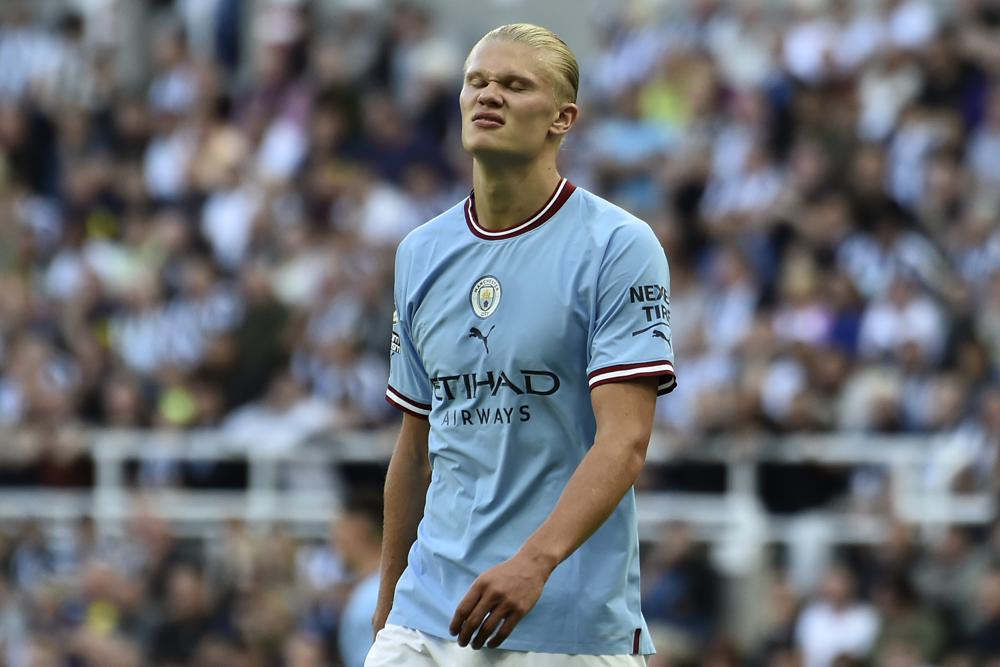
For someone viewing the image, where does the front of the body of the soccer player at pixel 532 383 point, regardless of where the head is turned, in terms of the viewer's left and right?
facing the viewer and to the left of the viewer

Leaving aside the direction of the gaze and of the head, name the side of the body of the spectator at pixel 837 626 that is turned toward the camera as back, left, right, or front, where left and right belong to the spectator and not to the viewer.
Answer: front

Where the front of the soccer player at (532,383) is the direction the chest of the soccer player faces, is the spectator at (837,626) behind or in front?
behind

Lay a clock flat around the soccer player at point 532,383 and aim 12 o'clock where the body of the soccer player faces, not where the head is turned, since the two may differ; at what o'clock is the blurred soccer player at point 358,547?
The blurred soccer player is roughly at 4 o'clock from the soccer player.

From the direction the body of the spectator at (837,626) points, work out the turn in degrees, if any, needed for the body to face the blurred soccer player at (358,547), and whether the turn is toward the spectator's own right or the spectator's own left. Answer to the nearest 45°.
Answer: approximately 45° to the spectator's own right

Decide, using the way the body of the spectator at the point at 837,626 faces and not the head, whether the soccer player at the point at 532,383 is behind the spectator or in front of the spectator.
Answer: in front

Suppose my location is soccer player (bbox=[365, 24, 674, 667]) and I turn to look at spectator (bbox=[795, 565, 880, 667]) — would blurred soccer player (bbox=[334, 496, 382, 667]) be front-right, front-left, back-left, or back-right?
front-left

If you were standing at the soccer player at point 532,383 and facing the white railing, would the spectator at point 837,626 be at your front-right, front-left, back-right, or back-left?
front-right

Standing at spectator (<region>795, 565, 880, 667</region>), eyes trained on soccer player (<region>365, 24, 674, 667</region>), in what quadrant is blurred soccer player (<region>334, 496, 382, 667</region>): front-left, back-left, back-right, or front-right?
front-right
